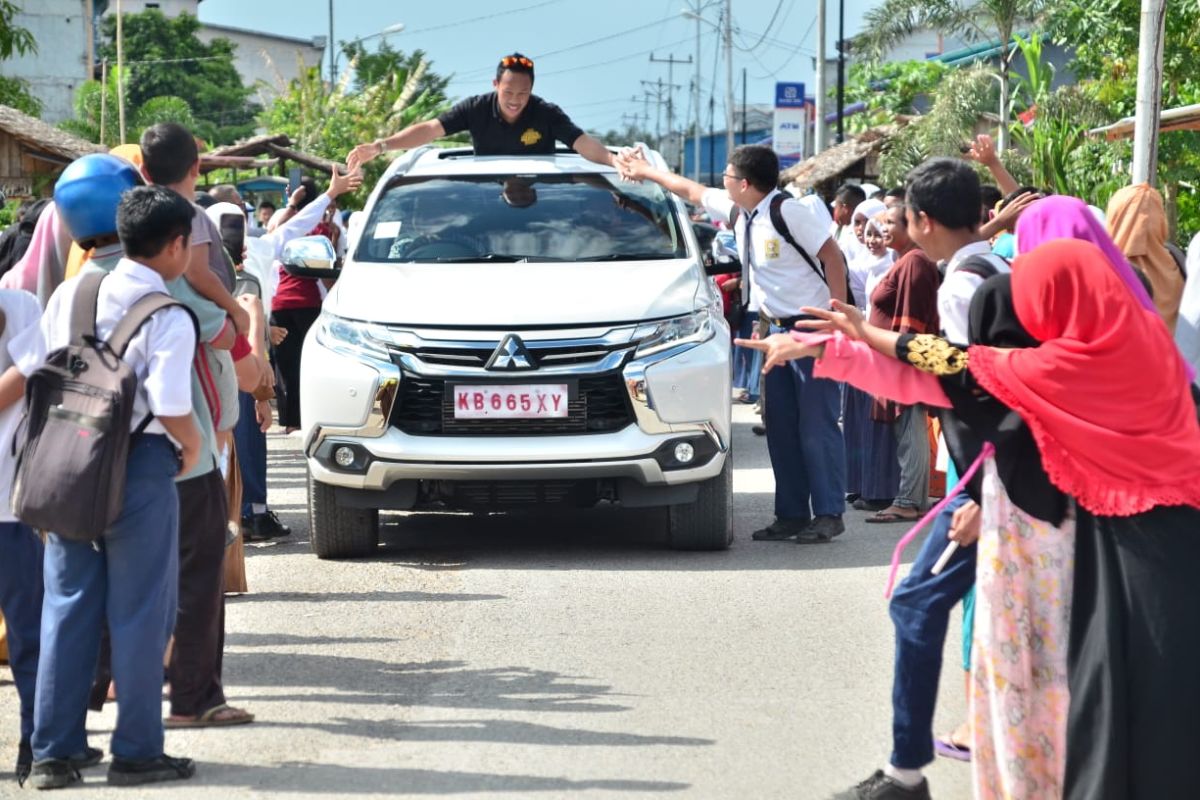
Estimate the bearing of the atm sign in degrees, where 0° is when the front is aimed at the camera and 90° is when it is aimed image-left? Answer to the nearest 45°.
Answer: approximately 0°

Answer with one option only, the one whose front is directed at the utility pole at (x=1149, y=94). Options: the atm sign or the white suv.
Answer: the atm sign

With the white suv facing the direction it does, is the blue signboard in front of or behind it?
behind

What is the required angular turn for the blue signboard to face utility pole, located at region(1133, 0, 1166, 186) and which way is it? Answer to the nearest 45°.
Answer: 0° — it already faces it

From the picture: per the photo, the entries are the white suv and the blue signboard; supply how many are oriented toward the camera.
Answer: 2

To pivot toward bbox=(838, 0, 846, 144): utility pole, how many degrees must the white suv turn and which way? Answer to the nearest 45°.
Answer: approximately 180°

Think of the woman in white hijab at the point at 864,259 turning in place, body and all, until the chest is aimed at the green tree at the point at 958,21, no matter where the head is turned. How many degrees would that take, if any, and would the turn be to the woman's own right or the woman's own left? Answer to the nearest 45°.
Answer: approximately 135° to the woman's own right

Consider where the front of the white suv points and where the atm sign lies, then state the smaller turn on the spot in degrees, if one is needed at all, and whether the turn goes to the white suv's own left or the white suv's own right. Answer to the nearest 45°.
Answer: approximately 180°
